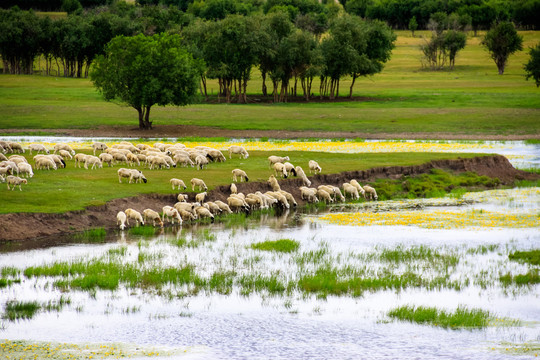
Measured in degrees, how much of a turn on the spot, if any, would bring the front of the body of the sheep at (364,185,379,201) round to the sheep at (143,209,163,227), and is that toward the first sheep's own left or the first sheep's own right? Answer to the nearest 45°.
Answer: approximately 90° to the first sheep's own right

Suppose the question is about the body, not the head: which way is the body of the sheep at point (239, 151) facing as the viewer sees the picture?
to the viewer's right

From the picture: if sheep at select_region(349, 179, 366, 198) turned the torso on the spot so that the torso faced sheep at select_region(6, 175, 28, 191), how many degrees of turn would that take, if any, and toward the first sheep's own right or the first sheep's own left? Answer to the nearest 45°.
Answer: approximately 90° to the first sheep's own right

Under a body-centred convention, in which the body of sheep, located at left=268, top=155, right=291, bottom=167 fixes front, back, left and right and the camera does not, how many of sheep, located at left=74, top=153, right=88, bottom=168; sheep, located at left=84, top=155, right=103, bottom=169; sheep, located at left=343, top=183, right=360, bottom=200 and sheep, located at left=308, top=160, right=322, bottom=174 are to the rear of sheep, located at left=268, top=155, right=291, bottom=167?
2

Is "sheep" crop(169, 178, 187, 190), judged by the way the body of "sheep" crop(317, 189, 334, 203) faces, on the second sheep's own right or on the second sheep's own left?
on the second sheep's own right
